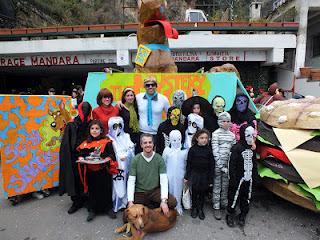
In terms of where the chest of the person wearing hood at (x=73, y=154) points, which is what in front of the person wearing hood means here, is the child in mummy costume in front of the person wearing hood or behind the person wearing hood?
in front

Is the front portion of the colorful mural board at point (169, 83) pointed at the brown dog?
yes

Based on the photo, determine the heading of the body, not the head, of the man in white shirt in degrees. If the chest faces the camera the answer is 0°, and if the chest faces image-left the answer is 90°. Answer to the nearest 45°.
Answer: approximately 0°

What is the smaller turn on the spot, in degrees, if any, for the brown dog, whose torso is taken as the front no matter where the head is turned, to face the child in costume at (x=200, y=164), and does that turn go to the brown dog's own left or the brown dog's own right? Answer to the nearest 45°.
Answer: approximately 180°

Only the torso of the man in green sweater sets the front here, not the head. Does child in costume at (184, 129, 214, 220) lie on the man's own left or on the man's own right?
on the man's own left
